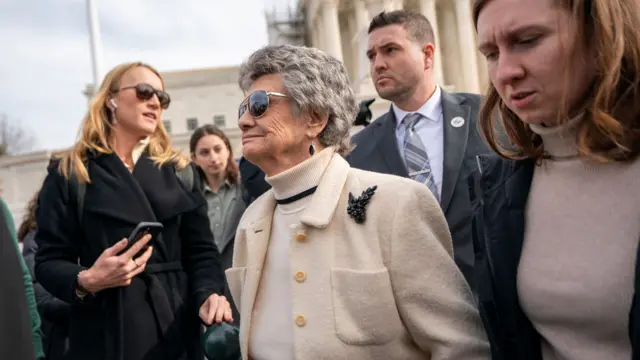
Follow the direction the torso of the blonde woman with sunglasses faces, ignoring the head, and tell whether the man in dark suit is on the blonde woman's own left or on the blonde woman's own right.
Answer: on the blonde woman's own left

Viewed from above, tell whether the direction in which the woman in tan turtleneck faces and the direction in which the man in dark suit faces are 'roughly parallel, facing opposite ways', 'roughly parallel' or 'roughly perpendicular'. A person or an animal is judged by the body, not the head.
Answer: roughly parallel

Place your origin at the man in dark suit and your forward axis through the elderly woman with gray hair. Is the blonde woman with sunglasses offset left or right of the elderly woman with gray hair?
right

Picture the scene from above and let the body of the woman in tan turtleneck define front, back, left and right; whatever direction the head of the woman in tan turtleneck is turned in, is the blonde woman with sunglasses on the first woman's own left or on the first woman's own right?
on the first woman's own right

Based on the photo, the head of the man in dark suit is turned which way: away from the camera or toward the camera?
toward the camera

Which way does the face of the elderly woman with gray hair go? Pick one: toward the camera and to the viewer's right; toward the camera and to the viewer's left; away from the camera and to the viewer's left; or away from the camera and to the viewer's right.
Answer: toward the camera and to the viewer's left

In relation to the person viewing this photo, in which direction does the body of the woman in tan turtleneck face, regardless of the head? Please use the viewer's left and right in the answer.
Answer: facing the viewer and to the left of the viewer

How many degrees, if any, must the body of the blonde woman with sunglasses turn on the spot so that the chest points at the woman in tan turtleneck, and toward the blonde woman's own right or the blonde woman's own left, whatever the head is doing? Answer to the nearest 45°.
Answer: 0° — they already face them

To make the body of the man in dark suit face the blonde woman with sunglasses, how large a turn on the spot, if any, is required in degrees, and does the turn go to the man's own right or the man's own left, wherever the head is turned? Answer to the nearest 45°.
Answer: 0° — they already face them

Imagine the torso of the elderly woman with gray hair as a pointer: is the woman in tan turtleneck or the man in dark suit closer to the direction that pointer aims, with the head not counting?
the woman in tan turtleneck

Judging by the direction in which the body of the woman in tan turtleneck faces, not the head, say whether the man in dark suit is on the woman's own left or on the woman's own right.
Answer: on the woman's own right

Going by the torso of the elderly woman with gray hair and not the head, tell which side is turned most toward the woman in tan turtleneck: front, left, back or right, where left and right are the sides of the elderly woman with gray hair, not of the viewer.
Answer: left
